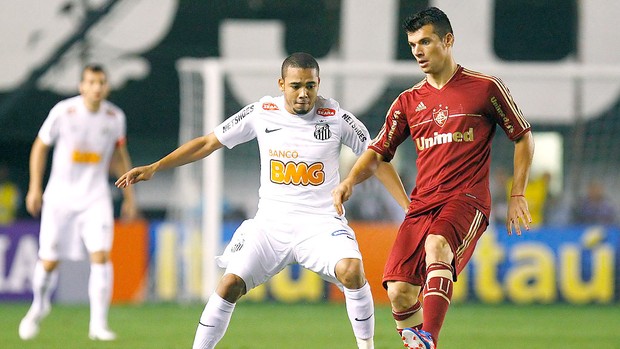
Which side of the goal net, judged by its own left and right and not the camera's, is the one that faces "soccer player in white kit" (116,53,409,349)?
front

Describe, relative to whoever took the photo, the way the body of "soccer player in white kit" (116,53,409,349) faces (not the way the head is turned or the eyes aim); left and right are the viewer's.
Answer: facing the viewer

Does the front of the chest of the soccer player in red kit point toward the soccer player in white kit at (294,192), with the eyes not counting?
no

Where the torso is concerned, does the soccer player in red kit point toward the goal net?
no

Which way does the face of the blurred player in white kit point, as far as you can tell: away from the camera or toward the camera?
toward the camera

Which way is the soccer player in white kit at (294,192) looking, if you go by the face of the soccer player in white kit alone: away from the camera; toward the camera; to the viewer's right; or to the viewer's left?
toward the camera

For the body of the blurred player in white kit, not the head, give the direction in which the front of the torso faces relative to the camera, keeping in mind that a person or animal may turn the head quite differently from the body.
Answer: toward the camera

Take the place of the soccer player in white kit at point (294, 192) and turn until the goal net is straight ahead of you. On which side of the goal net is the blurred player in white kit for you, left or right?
left

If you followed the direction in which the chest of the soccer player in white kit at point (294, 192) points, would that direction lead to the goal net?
no

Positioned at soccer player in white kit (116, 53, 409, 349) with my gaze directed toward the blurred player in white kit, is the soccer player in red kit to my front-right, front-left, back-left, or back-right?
back-right

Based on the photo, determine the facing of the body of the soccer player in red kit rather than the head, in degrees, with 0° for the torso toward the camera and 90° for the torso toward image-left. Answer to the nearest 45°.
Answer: approximately 45°

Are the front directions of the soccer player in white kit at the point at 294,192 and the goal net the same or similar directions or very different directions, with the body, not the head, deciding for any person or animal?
same or similar directions

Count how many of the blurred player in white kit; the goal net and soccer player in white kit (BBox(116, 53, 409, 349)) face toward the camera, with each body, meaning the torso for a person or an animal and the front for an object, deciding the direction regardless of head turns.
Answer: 3

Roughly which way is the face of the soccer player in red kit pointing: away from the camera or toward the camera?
toward the camera

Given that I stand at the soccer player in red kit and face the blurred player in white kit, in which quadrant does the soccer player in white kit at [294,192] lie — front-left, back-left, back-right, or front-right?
front-left

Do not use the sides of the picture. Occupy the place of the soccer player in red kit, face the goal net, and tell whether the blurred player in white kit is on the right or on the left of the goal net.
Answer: left

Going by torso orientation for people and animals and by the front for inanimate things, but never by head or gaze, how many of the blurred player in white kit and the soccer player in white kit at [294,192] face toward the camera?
2

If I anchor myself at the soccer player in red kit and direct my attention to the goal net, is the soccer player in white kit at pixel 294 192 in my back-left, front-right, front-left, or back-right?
front-left
